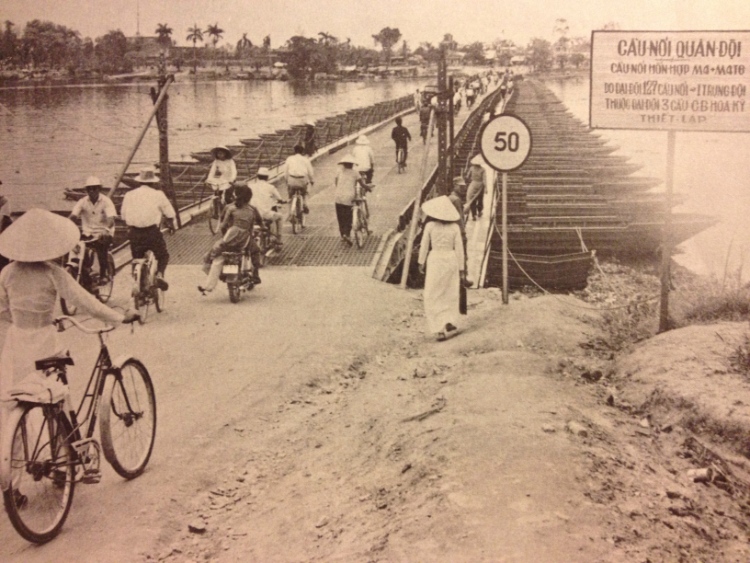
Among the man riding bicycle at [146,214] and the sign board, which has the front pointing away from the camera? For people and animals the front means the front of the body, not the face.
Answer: the man riding bicycle

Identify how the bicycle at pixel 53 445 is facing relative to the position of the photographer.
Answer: facing away from the viewer and to the right of the viewer

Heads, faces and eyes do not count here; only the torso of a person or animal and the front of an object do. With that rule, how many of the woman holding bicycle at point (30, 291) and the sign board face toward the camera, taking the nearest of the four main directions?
1

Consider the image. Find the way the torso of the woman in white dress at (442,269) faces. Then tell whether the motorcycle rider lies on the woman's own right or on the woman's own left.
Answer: on the woman's own left

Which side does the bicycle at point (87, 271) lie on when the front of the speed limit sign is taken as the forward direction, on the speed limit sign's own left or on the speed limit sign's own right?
on the speed limit sign's own right

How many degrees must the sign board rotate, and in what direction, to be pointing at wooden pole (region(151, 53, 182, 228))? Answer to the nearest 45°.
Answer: approximately 135° to its right
